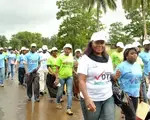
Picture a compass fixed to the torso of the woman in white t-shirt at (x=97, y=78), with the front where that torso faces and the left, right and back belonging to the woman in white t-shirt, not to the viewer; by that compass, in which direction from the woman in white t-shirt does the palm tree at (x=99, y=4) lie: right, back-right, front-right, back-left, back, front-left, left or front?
back-left

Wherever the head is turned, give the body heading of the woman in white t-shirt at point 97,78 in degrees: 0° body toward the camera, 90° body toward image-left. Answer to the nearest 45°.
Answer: approximately 315°
